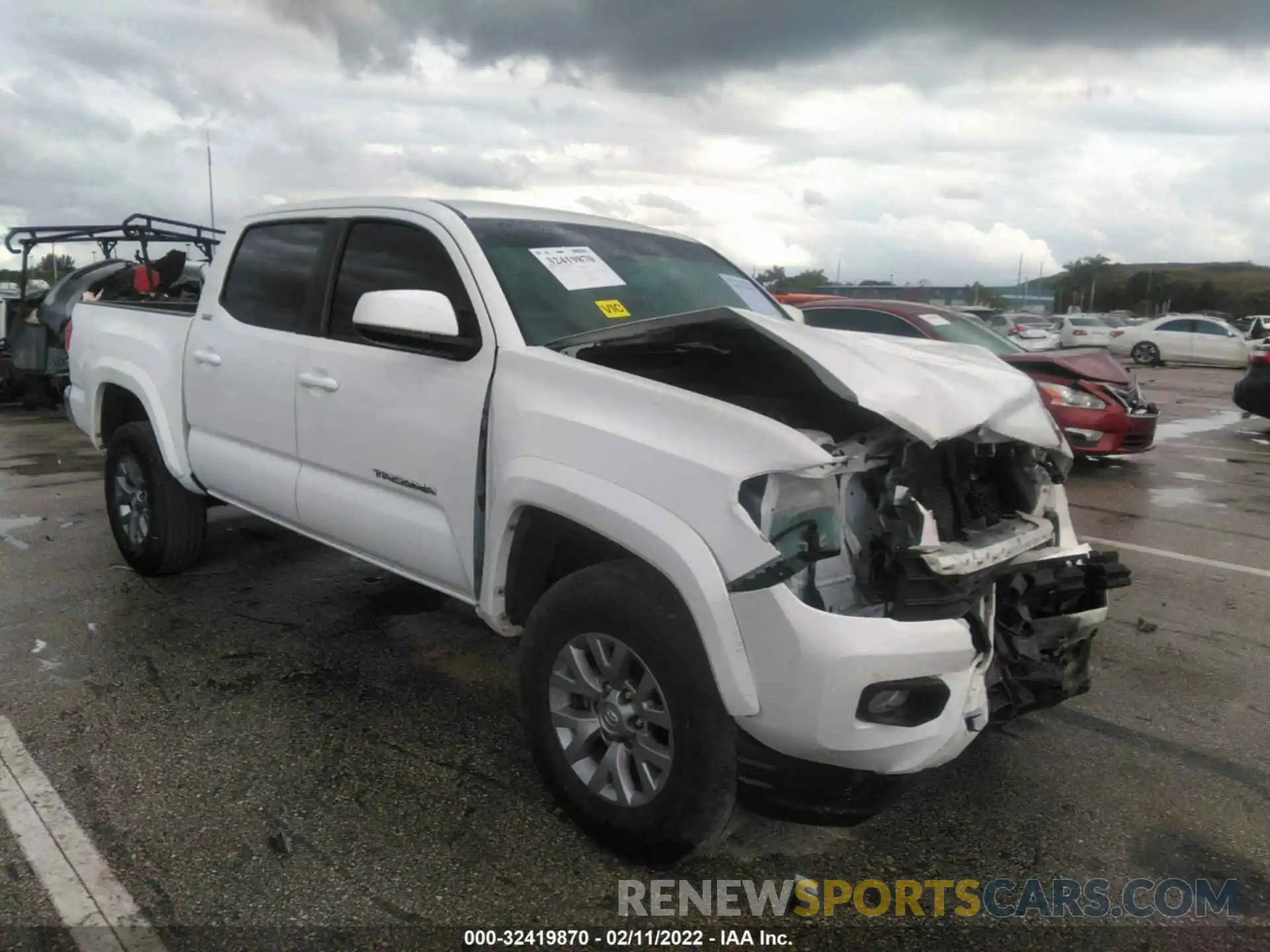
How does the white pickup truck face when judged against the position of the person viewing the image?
facing the viewer and to the right of the viewer

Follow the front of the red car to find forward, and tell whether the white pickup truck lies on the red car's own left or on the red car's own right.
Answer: on the red car's own right

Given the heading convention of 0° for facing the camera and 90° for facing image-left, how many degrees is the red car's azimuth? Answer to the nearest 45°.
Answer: approximately 315°

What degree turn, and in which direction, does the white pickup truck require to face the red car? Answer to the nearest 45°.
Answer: approximately 90° to its left

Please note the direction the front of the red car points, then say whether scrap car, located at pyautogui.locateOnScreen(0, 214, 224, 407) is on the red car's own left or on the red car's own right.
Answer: on the red car's own right

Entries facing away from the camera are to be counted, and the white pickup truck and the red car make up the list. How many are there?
0

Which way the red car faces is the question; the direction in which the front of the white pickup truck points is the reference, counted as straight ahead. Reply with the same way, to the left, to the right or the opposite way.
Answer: the same way

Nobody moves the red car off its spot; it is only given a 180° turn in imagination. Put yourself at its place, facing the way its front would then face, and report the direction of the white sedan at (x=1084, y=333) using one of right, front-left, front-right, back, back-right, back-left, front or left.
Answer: front-right

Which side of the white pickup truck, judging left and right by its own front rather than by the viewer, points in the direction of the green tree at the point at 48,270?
back

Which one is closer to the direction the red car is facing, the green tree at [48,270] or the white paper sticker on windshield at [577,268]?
the white paper sticker on windshield

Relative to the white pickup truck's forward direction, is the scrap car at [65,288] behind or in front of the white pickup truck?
behind

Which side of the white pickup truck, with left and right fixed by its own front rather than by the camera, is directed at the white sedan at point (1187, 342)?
left
